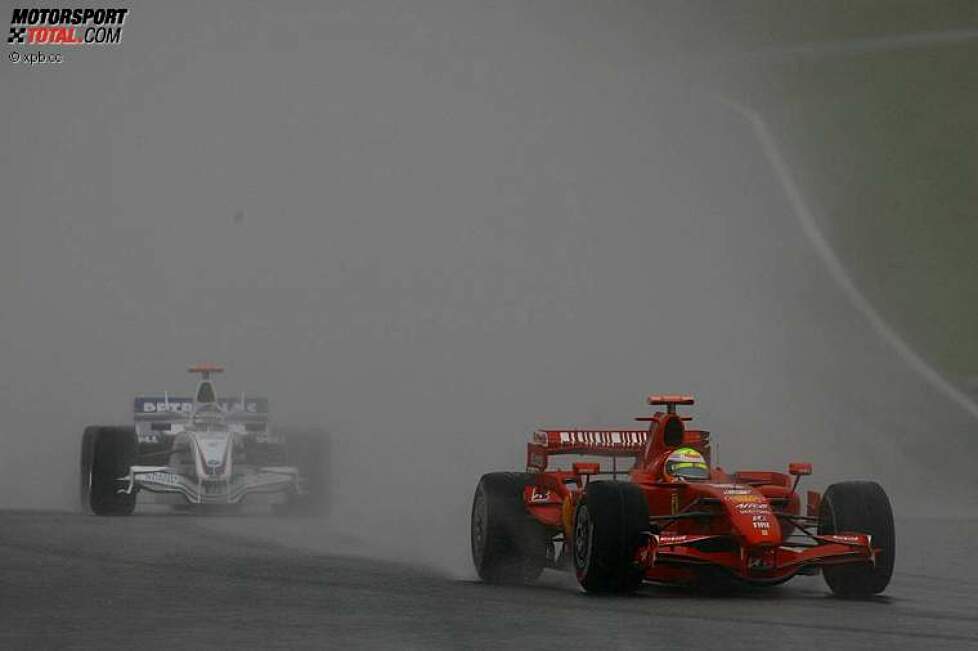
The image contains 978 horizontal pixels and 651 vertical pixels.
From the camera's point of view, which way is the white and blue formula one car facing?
toward the camera

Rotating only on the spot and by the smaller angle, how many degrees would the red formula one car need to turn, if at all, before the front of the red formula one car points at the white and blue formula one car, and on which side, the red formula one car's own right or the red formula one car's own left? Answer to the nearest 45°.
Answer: approximately 180°

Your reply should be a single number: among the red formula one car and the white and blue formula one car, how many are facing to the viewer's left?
0
